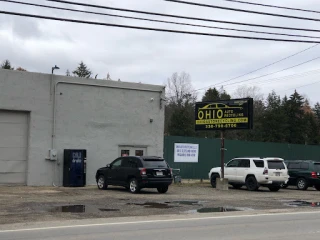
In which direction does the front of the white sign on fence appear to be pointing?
toward the camera

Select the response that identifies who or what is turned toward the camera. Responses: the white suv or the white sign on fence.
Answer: the white sign on fence

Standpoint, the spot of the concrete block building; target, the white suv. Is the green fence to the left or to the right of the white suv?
left

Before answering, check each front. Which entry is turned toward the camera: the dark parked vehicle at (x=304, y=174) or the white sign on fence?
the white sign on fence

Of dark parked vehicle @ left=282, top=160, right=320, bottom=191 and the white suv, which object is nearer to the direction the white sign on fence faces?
the white suv

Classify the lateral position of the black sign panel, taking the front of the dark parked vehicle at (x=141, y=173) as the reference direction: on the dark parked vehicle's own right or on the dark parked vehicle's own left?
on the dark parked vehicle's own right

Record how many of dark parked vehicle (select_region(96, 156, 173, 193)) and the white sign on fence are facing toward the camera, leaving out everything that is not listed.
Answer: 1

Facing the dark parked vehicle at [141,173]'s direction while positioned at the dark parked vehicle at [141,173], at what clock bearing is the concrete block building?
The concrete block building is roughly at 12 o'clock from the dark parked vehicle.

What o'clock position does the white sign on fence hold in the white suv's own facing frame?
The white sign on fence is roughly at 12 o'clock from the white suv.

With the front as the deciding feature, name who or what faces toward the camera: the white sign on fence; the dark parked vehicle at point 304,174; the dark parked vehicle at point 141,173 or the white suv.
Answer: the white sign on fence
